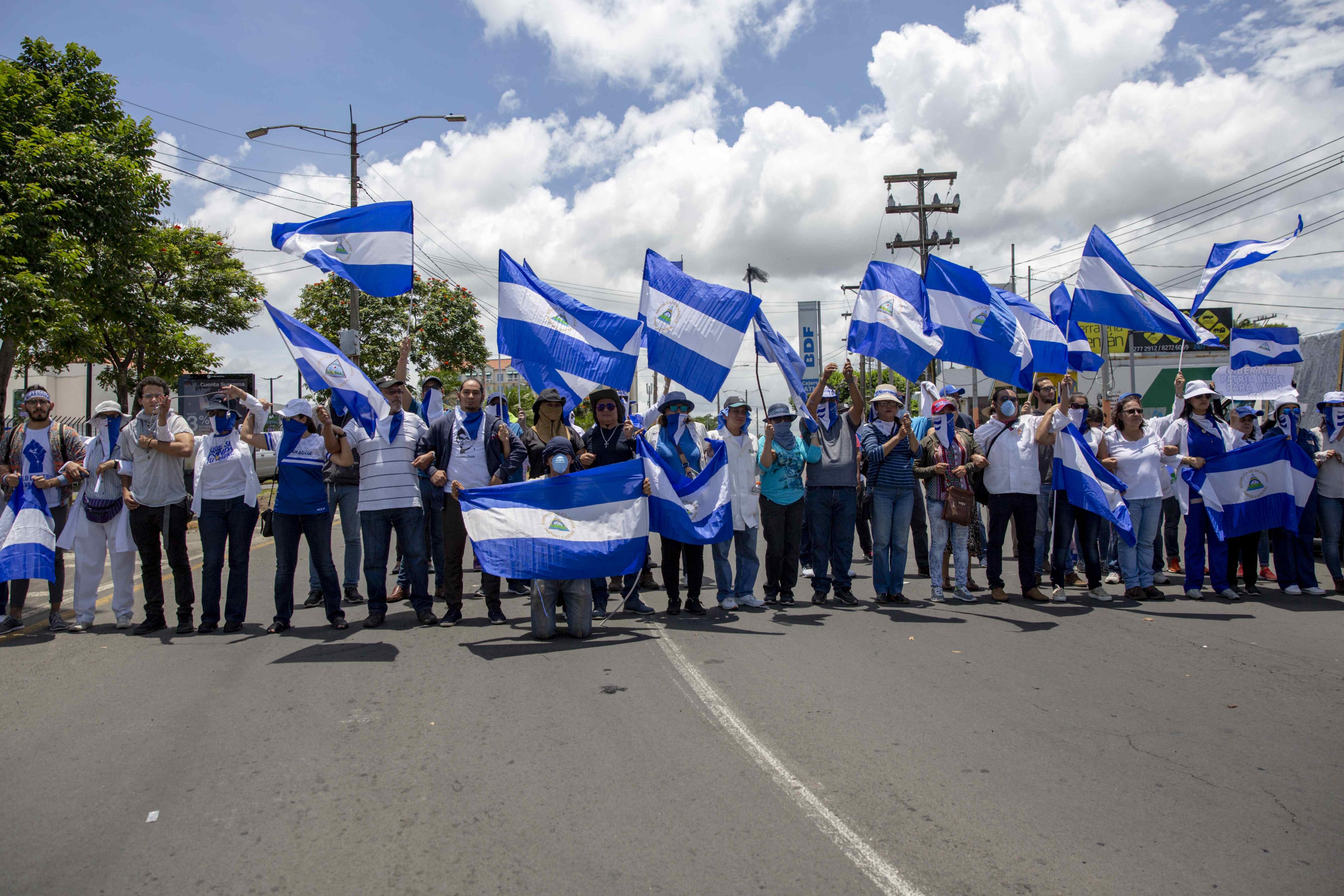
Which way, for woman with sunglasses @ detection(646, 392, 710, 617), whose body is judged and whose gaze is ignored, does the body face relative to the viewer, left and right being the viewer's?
facing the viewer

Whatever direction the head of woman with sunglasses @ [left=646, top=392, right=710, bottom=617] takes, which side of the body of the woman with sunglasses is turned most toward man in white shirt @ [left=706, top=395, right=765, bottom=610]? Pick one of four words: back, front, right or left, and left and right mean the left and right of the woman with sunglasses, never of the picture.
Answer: left

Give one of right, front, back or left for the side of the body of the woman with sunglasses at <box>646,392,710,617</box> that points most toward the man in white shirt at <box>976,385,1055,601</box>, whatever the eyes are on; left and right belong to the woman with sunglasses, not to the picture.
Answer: left

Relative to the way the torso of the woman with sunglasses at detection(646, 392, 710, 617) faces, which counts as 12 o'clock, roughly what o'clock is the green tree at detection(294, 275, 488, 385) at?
The green tree is roughly at 5 o'clock from the woman with sunglasses.

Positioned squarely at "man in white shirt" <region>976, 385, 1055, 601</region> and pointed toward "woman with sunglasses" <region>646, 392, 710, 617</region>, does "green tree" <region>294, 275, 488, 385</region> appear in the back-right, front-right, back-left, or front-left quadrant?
front-right
